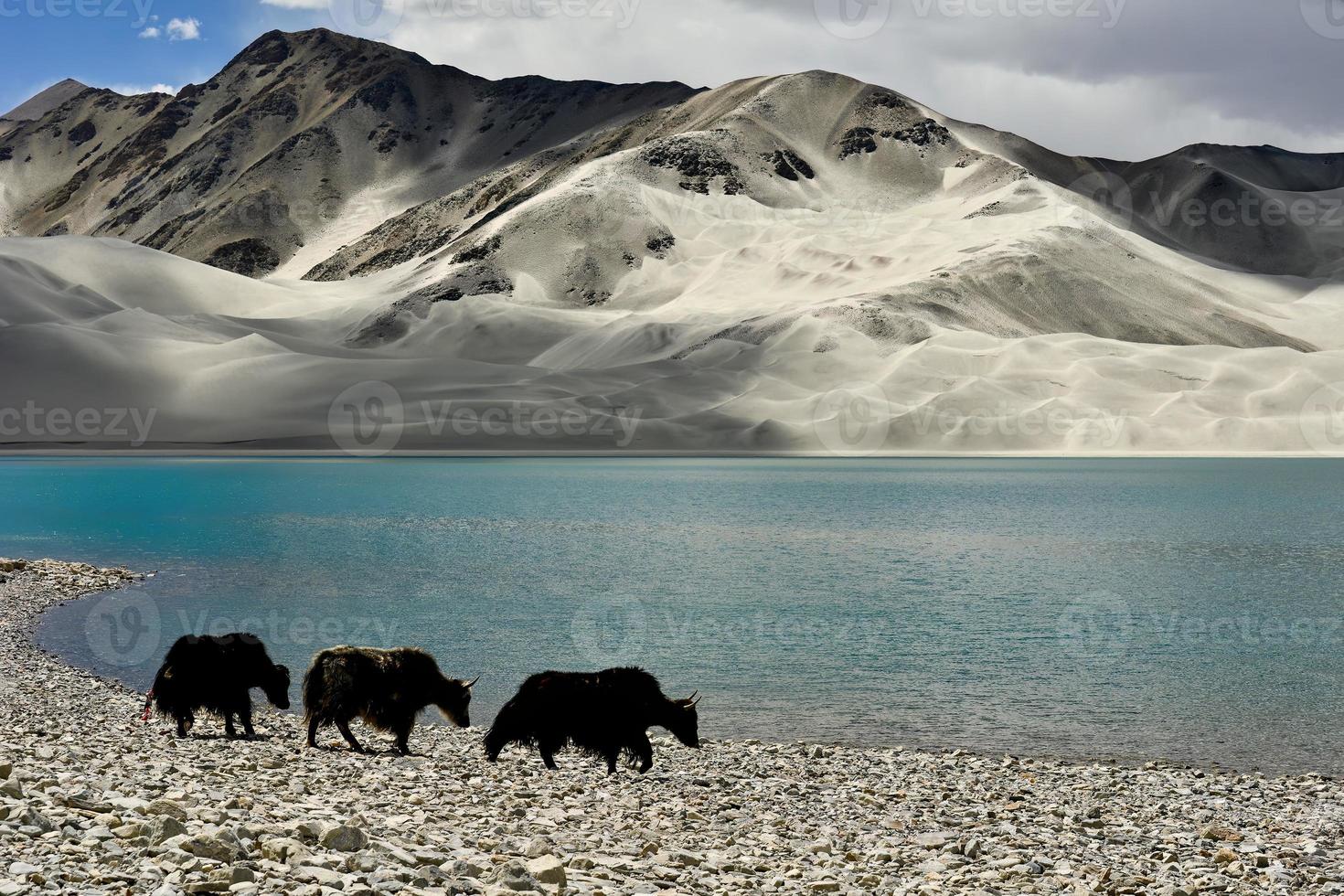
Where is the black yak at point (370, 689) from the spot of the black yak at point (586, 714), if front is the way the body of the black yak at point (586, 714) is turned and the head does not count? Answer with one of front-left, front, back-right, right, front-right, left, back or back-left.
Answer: back

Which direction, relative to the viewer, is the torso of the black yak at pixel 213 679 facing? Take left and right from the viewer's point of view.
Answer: facing to the right of the viewer

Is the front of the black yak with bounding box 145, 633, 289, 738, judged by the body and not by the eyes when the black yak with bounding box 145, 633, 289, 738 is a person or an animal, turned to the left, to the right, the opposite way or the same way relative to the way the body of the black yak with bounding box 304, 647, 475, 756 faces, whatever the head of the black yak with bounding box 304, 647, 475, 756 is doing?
the same way

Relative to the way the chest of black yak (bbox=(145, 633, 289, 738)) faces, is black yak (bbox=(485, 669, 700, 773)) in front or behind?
in front

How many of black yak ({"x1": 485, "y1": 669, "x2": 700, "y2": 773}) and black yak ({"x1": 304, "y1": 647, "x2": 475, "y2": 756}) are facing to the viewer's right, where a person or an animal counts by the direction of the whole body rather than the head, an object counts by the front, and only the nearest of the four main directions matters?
2

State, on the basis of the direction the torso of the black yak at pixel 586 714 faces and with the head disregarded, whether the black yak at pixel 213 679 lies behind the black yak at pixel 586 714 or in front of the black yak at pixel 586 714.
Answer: behind

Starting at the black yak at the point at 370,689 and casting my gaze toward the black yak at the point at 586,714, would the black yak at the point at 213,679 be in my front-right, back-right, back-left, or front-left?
back-left

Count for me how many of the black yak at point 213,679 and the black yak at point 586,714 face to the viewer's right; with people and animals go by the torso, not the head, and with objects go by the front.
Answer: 2

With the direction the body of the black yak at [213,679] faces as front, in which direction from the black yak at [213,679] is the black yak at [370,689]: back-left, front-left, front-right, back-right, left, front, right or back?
front-right

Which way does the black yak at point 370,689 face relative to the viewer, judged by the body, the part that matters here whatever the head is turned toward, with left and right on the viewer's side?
facing to the right of the viewer

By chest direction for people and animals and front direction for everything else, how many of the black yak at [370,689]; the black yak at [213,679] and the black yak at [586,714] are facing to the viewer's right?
3

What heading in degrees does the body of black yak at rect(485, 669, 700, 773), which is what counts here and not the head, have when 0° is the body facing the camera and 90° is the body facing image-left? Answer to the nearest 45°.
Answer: approximately 270°

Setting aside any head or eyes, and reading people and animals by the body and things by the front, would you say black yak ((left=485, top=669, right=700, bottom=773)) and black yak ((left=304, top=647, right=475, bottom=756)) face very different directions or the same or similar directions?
same or similar directions

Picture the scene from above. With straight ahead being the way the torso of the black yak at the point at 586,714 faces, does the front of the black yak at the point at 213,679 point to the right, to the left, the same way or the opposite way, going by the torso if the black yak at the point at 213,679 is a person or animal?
the same way

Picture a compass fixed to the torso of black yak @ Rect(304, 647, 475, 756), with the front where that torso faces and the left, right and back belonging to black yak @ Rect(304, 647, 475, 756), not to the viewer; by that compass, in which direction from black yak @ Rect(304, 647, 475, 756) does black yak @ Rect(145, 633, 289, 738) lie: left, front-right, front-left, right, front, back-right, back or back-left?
back-left
